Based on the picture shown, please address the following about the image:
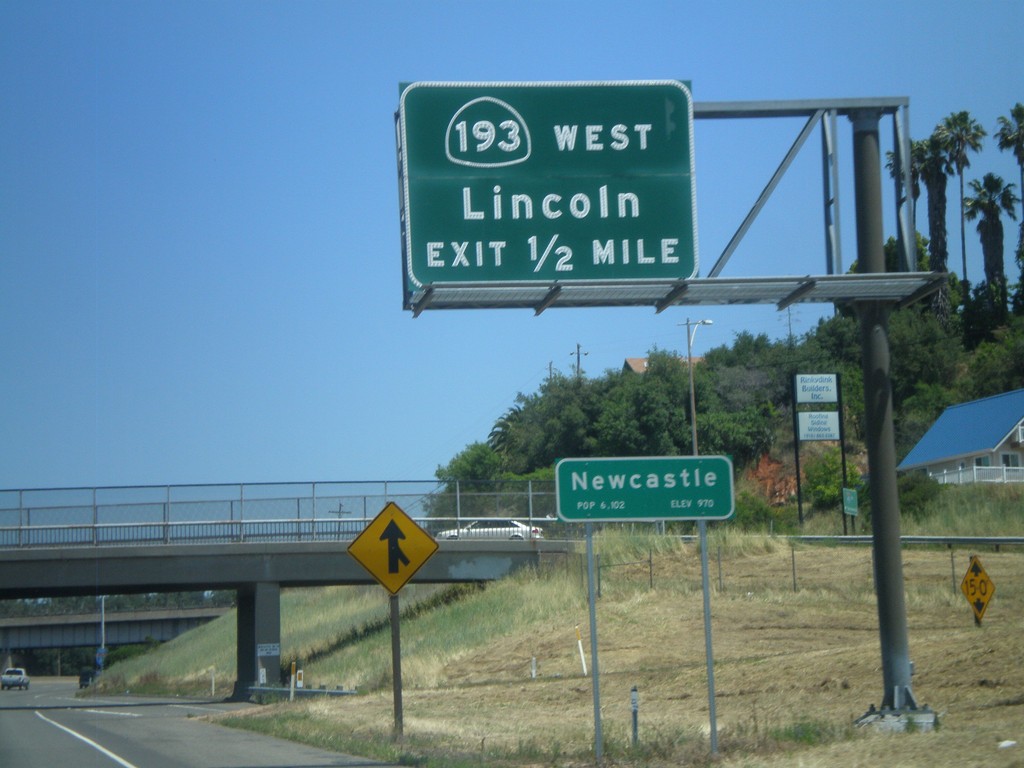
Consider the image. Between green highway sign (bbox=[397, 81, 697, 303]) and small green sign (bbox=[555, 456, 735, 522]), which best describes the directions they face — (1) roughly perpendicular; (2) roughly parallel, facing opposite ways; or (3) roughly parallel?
roughly parallel

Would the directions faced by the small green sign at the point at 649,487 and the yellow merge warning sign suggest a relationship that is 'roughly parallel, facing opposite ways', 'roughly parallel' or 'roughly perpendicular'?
roughly parallel

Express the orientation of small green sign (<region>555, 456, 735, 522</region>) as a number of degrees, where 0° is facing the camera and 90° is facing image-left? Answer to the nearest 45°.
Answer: approximately 0°

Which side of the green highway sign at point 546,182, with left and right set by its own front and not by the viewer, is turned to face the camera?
front

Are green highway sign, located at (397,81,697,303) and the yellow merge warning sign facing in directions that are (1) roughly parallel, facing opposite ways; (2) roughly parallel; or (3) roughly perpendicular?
roughly parallel

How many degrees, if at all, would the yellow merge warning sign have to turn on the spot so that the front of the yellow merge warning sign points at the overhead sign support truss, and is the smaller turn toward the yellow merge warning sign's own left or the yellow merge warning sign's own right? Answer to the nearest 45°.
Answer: approximately 45° to the yellow merge warning sign's own left

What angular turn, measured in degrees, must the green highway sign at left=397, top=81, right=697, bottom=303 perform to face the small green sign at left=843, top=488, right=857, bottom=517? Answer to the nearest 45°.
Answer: approximately 180°

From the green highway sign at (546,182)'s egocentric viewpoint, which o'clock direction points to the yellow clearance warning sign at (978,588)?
The yellow clearance warning sign is roughly at 7 o'clock from the green highway sign.

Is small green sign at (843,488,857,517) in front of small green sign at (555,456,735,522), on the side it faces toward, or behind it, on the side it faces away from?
behind

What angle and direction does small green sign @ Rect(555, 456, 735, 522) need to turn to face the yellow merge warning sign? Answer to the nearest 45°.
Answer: approximately 135° to its right
